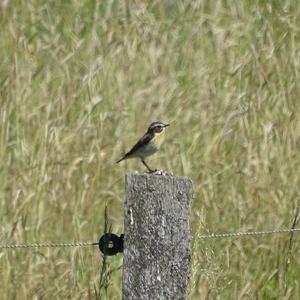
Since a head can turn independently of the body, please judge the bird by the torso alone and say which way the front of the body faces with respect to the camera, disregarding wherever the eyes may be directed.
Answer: to the viewer's right
